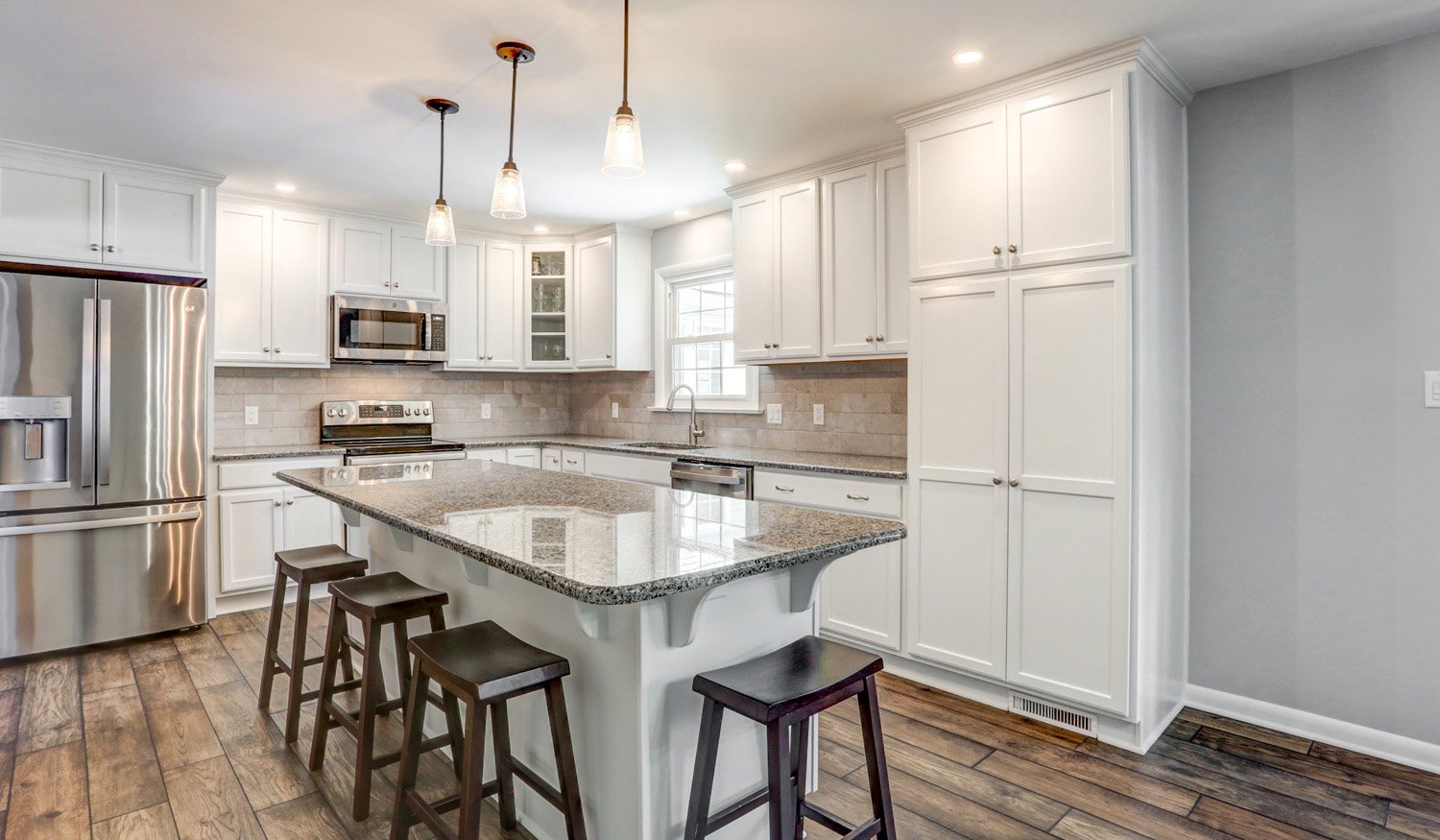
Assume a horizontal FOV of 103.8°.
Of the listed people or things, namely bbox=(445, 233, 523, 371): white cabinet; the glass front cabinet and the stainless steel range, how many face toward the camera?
3

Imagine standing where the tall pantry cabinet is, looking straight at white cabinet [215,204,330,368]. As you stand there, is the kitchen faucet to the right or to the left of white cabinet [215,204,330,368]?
right

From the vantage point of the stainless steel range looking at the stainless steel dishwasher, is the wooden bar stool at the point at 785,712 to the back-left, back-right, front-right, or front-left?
front-right

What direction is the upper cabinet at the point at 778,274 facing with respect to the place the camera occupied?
facing the viewer and to the left of the viewer

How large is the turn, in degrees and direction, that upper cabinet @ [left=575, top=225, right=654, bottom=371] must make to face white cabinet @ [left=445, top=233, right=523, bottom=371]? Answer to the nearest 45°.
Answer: approximately 45° to its right

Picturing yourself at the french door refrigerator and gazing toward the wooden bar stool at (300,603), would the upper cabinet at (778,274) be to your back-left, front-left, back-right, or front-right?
front-left

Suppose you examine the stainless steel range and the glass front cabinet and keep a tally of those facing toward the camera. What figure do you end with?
2

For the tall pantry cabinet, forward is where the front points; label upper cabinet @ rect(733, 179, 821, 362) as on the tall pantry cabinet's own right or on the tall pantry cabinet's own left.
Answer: on the tall pantry cabinet's own right

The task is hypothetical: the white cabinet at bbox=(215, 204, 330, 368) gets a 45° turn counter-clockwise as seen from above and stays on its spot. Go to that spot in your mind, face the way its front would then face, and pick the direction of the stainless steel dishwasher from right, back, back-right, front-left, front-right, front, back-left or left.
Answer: front

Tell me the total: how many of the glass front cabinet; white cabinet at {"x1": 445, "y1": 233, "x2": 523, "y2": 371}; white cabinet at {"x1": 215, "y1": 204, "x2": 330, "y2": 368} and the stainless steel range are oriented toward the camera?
4

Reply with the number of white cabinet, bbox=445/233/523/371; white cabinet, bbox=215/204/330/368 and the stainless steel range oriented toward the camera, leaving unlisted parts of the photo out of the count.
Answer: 3

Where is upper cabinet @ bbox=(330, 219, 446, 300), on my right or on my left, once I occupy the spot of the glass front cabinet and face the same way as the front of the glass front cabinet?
on my right

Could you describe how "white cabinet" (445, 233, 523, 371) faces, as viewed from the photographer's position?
facing the viewer

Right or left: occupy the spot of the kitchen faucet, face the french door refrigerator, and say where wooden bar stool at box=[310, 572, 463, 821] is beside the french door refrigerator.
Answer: left

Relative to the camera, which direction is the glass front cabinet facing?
toward the camera
